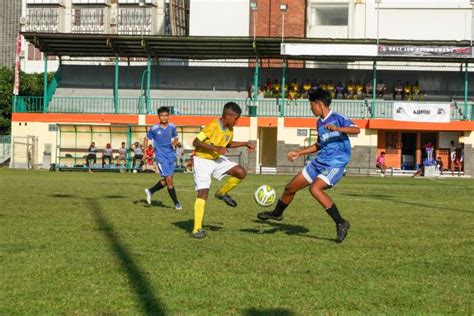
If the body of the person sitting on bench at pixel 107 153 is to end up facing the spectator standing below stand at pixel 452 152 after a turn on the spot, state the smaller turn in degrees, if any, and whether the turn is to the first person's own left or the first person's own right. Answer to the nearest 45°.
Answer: approximately 90° to the first person's own left

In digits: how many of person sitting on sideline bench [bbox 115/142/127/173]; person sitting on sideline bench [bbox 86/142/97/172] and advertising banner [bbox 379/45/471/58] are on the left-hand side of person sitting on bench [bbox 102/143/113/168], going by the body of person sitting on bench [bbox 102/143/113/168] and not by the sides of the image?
2

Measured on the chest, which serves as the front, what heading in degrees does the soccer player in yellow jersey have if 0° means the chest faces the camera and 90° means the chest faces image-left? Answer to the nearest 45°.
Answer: approximately 315°

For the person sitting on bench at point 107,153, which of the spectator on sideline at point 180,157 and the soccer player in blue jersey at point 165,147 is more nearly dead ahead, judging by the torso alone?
the soccer player in blue jersey

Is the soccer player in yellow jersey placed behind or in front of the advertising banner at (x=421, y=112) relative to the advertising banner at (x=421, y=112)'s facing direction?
in front

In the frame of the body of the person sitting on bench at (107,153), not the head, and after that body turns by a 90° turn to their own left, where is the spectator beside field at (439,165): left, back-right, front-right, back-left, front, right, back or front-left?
front
